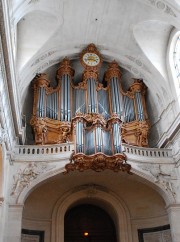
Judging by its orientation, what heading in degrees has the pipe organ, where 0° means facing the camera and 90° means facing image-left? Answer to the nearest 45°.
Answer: approximately 0°
